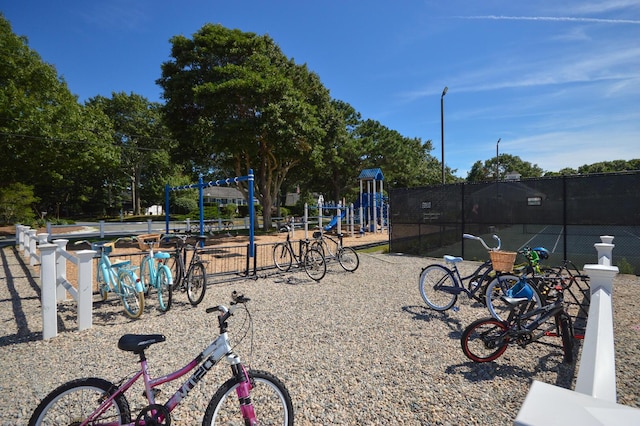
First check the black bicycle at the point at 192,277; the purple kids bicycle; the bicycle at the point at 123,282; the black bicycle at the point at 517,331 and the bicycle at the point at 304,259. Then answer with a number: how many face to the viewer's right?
2

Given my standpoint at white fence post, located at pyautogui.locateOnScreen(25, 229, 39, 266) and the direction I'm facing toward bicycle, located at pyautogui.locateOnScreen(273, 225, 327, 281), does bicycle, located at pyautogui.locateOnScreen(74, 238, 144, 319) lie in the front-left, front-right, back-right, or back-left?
front-right

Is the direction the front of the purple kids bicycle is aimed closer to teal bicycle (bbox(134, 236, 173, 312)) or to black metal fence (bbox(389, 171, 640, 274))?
the black metal fence

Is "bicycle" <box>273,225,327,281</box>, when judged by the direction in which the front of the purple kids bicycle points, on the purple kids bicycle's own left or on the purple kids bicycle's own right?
on the purple kids bicycle's own left

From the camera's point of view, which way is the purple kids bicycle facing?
to the viewer's right

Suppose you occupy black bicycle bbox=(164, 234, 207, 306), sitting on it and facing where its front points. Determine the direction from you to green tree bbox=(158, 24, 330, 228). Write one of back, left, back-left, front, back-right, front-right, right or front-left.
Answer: front-right

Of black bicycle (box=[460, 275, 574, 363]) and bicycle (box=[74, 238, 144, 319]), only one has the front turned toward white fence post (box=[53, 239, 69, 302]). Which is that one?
the bicycle

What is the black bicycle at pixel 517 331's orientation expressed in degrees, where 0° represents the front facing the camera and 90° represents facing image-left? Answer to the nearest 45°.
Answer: approximately 270°

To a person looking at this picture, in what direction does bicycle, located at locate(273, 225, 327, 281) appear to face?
facing away from the viewer and to the left of the viewer

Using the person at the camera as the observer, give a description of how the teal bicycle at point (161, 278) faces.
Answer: facing away from the viewer and to the left of the viewer

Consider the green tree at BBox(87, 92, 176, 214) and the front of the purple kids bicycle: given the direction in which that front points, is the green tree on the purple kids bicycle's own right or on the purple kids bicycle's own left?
on the purple kids bicycle's own left

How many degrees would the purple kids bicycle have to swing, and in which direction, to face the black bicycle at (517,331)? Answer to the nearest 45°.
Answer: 0° — it already faces it

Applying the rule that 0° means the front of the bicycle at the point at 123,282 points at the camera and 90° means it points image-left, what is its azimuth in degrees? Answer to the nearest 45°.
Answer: approximately 135°
